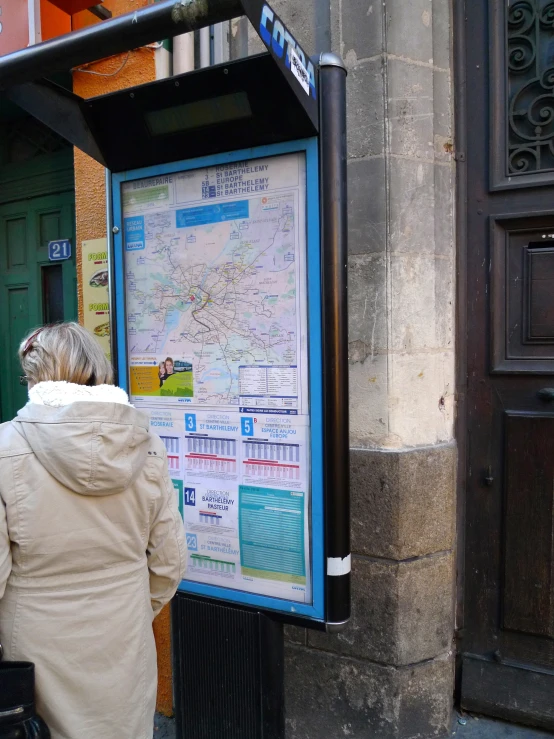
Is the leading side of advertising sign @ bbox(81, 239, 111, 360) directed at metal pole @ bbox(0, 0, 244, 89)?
yes

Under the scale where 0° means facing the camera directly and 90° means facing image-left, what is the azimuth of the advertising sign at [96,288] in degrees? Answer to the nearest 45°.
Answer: approximately 0°

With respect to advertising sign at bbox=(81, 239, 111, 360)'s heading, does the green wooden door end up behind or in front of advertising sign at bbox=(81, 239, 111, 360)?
behind

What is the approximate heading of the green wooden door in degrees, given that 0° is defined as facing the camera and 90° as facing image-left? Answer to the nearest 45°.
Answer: approximately 45°

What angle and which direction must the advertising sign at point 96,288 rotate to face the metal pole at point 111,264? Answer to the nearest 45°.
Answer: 0° — it already faces it

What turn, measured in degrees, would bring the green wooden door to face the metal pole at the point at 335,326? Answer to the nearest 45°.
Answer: approximately 45° to its left

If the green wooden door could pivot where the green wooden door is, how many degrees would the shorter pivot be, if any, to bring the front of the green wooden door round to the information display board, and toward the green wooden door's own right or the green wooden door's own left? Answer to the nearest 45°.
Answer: approximately 45° to the green wooden door's own left

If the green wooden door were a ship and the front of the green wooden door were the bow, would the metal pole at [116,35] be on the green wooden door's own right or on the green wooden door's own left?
on the green wooden door's own left

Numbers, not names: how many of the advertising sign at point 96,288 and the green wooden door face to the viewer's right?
0

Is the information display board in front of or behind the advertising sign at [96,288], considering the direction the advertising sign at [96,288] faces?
in front
